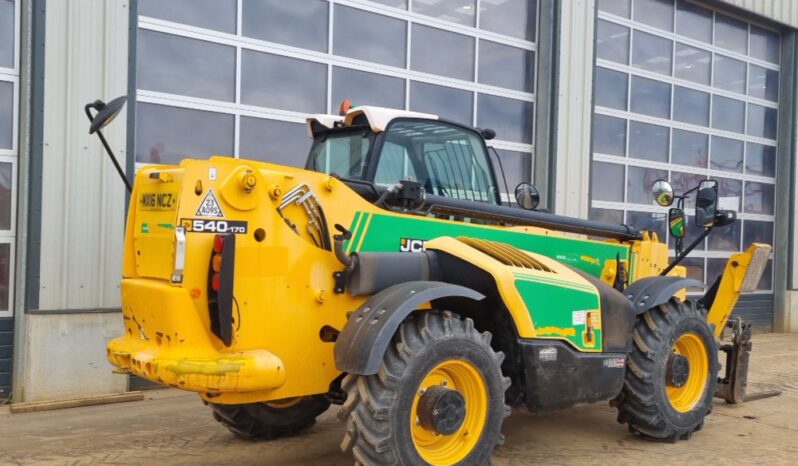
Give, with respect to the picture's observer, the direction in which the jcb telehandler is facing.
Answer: facing away from the viewer and to the right of the viewer
